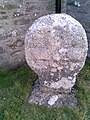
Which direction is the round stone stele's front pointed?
toward the camera
